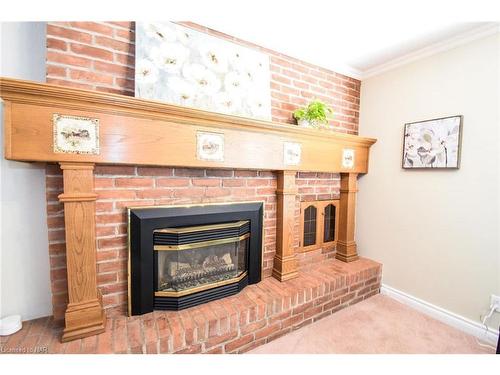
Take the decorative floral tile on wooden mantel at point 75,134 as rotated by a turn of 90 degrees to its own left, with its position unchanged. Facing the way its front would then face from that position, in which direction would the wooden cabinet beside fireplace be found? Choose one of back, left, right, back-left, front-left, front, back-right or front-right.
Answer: front-right

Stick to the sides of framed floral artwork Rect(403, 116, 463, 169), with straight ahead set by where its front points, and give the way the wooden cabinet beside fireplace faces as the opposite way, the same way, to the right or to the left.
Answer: to the left

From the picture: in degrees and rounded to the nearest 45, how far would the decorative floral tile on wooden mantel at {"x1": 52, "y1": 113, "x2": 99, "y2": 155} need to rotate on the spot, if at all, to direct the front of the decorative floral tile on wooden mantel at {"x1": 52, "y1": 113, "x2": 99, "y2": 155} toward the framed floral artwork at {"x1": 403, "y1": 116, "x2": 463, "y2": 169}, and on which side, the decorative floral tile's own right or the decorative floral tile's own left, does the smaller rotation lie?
approximately 45° to the decorative floral tile's own left

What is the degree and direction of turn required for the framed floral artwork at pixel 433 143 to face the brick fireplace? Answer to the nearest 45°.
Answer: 0° — it already faces it

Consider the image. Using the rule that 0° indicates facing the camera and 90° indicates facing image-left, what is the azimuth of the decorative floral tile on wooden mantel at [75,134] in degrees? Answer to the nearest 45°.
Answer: approximately 315°

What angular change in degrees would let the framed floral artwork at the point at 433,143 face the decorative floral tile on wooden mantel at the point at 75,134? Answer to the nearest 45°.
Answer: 0° — it already faces it

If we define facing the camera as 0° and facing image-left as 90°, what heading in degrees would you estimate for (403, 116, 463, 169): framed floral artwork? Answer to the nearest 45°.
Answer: approximately 45°

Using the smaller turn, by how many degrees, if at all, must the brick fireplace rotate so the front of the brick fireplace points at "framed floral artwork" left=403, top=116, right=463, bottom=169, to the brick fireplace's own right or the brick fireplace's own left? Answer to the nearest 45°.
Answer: approximately 45° to the brick fireplace's own left
